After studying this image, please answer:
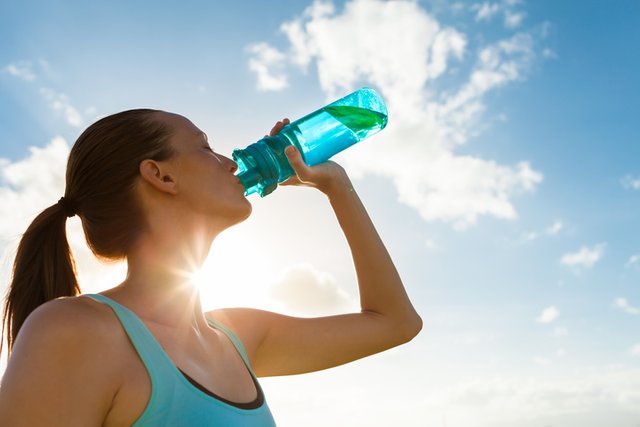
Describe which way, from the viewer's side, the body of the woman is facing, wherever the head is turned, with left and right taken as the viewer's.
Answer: facing the viewer and to the right of the viewer

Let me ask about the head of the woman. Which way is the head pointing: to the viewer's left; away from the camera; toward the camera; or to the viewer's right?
to the viewer's right
